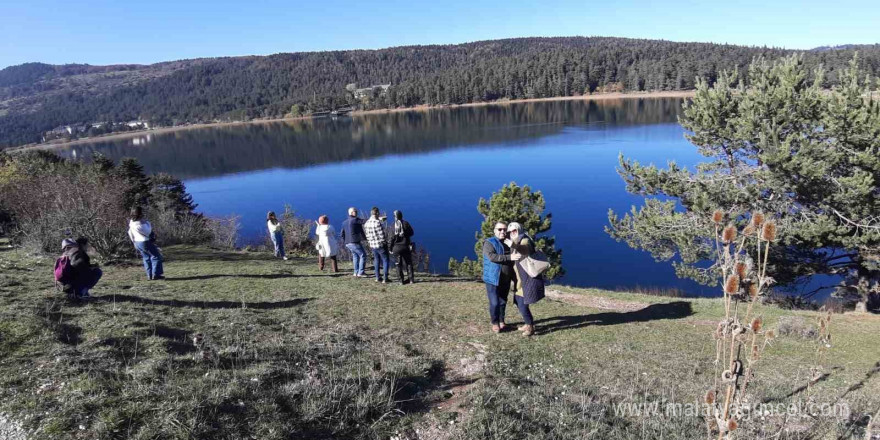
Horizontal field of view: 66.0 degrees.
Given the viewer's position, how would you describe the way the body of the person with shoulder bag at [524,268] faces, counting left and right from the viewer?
facing the viewer and to the left of the viewer

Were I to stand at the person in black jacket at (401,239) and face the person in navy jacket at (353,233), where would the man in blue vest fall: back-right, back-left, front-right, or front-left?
back-left

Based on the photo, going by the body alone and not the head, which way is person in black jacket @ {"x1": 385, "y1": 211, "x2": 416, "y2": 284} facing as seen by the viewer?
away from the camera

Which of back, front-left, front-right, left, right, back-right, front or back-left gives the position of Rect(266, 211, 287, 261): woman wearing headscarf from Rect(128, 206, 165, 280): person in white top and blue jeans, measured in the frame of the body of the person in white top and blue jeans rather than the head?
front-right

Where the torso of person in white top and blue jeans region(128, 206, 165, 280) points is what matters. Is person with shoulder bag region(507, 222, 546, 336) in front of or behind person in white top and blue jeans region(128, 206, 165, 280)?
behind

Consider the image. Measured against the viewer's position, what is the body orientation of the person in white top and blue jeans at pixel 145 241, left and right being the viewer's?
facing away from the viewer

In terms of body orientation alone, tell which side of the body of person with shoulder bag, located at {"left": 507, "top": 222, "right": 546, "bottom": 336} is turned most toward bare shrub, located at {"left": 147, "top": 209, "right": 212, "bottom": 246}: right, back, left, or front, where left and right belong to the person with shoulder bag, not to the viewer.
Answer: right

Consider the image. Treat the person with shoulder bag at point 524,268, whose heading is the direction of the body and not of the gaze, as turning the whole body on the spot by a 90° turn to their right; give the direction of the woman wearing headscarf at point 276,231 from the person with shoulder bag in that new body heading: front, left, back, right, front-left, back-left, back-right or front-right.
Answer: front

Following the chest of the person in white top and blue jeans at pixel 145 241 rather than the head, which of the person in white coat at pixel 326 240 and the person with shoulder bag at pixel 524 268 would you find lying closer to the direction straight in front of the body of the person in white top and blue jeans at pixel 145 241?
the person in white coat

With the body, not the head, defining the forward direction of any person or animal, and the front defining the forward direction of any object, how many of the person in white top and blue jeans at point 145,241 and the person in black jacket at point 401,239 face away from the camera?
2

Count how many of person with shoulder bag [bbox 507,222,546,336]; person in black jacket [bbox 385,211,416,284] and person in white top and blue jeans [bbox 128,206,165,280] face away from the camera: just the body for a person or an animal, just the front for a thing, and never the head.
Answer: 2

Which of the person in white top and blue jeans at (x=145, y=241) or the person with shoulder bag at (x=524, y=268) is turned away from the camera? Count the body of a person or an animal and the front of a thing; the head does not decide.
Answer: the person in white top and blue jeans at (x=145, y=241)

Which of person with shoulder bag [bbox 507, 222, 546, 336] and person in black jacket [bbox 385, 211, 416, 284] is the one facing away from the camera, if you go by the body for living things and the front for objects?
the person in black jacket
